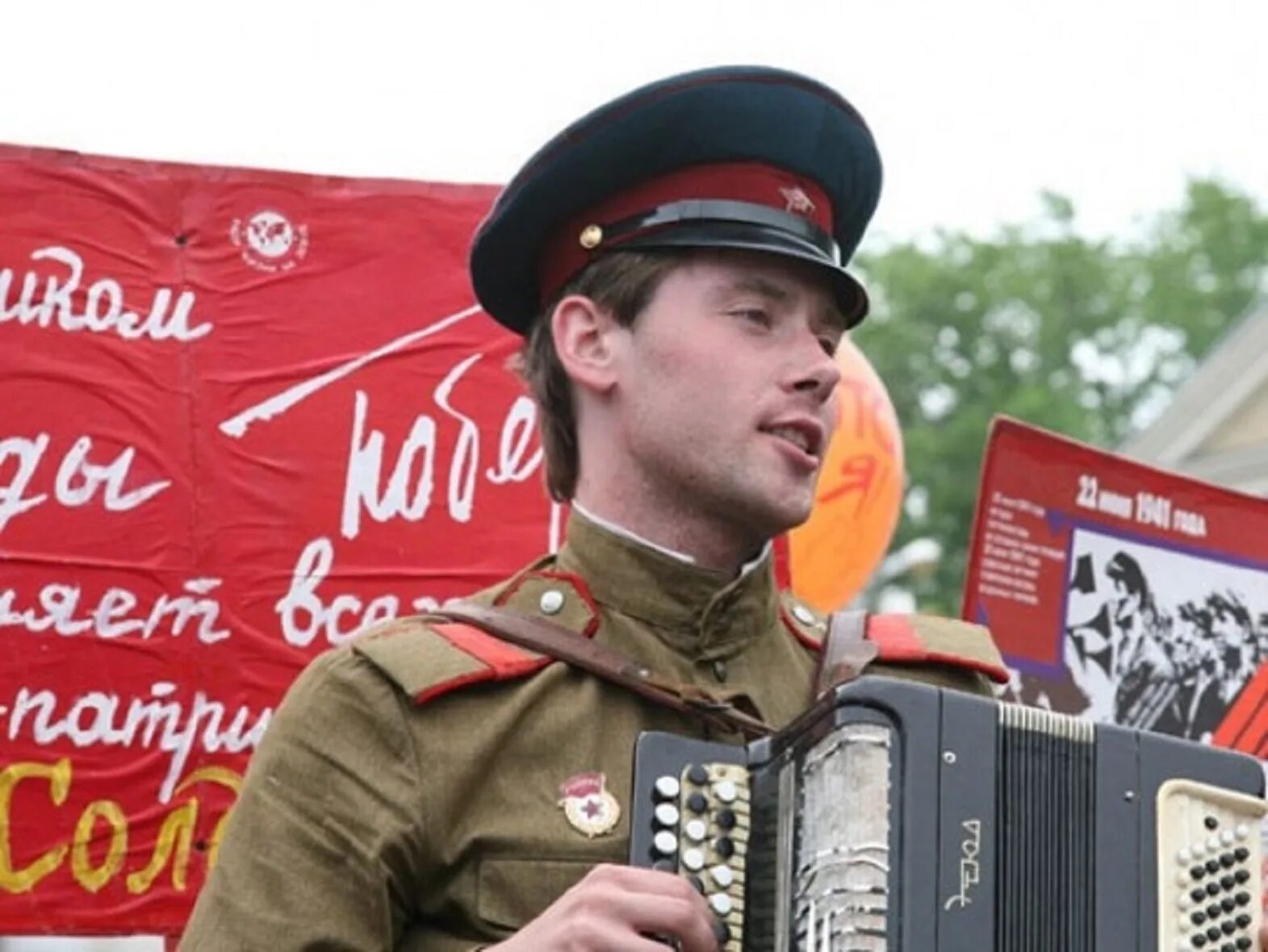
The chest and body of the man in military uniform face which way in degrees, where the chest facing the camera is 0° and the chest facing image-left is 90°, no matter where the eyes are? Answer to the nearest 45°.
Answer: approximately 315°

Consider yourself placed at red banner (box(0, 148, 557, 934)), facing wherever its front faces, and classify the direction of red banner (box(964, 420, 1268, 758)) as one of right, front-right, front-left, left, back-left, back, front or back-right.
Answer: left

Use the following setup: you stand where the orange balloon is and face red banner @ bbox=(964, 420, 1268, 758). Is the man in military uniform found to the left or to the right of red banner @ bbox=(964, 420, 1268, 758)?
right

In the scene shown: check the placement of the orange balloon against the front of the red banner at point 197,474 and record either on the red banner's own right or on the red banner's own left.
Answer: on the red banner's own left

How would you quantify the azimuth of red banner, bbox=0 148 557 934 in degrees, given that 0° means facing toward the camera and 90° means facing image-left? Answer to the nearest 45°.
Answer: approximately 0°

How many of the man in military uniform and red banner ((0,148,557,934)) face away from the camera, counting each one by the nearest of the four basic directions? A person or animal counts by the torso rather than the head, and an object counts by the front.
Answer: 0

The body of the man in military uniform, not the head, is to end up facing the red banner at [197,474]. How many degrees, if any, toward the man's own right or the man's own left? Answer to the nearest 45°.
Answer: approximately 180°

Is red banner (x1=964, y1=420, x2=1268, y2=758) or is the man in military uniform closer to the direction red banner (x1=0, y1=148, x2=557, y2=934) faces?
the man in military uniform

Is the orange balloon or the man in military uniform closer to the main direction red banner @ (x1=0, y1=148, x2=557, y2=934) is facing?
the man in military uniform

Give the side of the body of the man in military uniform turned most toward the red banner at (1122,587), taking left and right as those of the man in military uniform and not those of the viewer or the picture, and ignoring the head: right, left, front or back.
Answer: left

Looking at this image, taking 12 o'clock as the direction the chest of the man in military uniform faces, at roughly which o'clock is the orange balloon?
The orange balloon is roughly at 8 o'clock from the man in military uniform.

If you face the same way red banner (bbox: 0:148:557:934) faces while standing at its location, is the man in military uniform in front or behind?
in front
